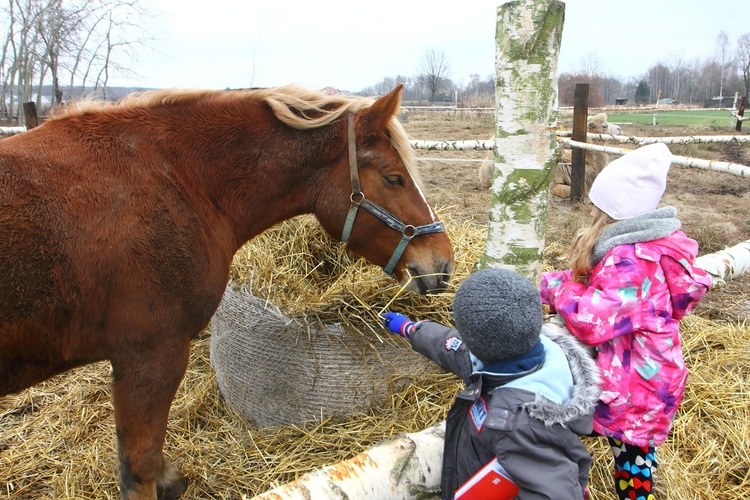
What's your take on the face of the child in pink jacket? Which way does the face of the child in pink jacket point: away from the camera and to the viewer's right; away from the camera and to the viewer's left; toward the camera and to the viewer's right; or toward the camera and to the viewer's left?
away from the camera and to the viewer's left

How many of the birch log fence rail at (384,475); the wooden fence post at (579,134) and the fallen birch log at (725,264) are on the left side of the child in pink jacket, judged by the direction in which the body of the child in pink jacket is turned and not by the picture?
1

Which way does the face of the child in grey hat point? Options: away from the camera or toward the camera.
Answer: away from the camera

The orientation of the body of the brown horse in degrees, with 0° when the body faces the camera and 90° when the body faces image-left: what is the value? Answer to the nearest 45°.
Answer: approximately 270°

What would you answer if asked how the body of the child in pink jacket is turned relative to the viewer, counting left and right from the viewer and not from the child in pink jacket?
facing away from the viewer and to the left of the viewer

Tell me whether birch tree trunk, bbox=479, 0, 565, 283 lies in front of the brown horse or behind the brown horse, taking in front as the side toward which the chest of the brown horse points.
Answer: in front

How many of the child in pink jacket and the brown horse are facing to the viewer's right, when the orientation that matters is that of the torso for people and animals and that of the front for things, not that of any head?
1

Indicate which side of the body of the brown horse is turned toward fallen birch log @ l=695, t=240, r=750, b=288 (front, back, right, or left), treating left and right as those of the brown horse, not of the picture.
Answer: front

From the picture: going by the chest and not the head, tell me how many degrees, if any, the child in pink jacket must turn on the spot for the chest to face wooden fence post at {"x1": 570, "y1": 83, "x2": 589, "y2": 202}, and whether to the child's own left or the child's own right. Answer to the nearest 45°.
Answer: approximately 45° to the child's own right
